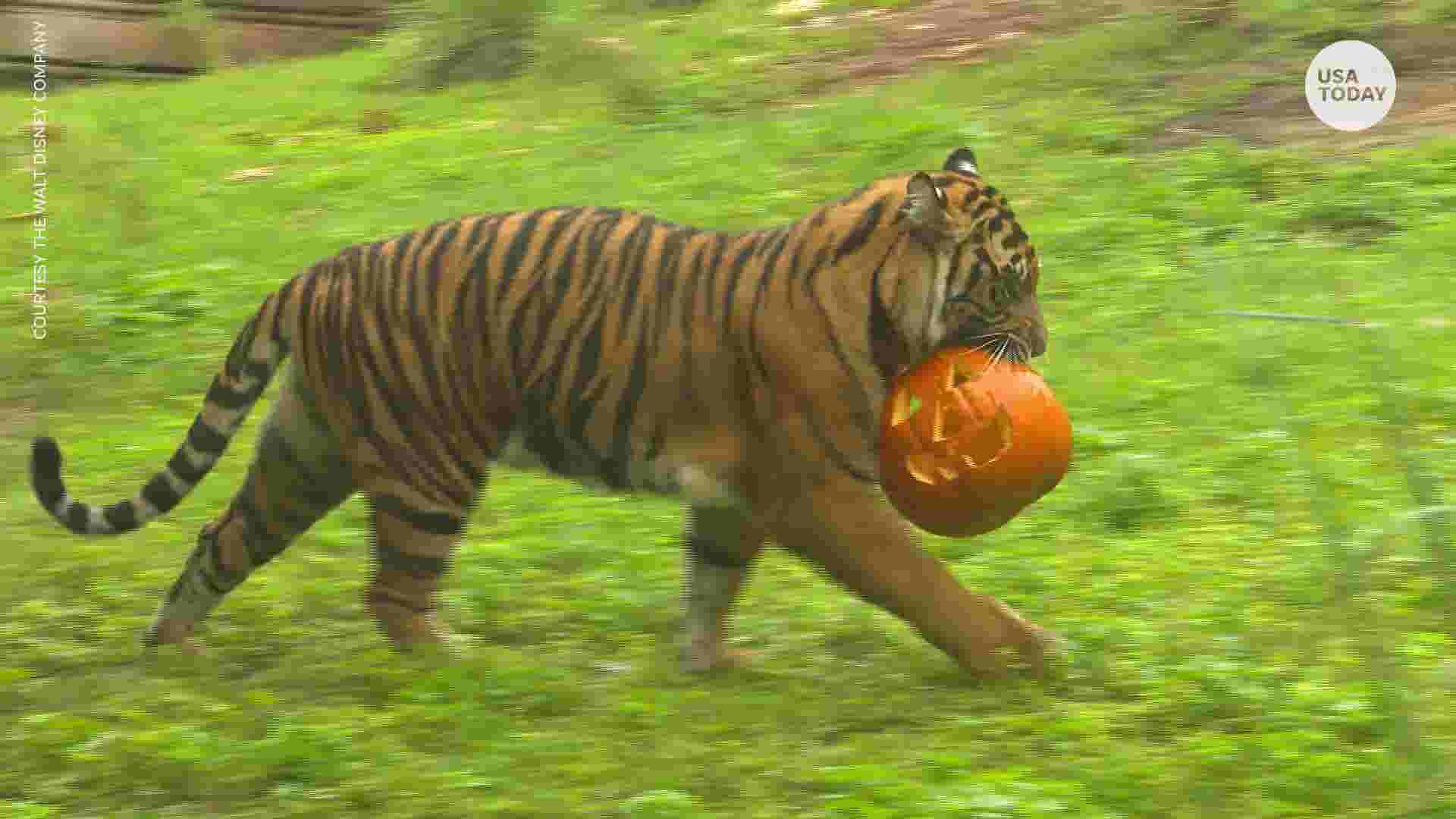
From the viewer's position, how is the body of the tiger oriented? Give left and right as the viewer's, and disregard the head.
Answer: facing to the right of the viewer
